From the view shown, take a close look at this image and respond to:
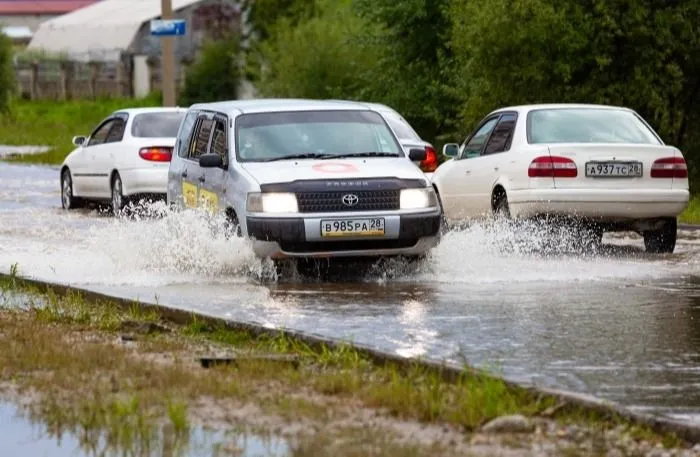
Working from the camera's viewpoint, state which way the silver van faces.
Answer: facing the viewer and to the right of the viewer

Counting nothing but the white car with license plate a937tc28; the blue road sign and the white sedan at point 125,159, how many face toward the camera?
1

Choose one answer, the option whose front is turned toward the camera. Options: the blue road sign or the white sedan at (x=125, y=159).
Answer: the blue road sign

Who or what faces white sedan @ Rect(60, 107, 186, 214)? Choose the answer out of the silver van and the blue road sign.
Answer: the blue road sign

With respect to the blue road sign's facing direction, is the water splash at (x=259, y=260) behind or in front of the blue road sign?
in front

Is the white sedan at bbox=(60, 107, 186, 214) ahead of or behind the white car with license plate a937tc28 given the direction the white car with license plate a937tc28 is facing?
ahead

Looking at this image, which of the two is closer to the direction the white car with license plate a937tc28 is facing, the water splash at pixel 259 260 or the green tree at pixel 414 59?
the green tree

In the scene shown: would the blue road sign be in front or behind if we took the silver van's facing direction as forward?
behind

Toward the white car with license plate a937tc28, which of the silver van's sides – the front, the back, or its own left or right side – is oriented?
left

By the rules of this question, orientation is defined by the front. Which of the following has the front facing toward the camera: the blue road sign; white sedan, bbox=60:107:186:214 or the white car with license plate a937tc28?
the blue road sign

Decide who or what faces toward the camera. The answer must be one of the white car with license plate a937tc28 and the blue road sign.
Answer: the blue road sign

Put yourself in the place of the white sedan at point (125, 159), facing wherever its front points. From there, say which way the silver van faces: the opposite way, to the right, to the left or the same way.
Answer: the opposite way

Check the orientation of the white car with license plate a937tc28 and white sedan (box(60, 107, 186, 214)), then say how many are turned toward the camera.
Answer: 0

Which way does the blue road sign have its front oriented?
toward the camera

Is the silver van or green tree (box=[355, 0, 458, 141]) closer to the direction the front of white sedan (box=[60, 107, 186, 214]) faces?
the green tree
